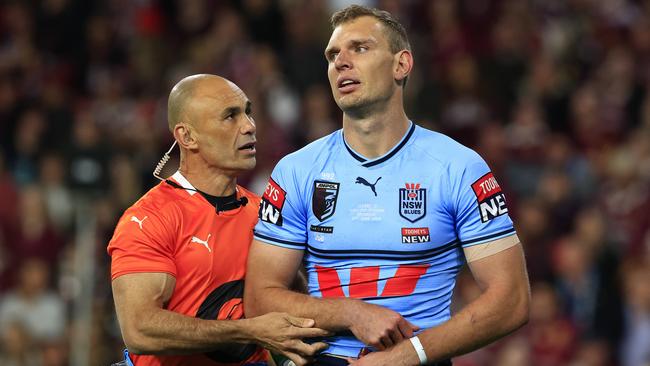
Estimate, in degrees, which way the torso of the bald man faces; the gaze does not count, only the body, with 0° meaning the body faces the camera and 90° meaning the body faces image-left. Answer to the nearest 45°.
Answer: approximately 315°
